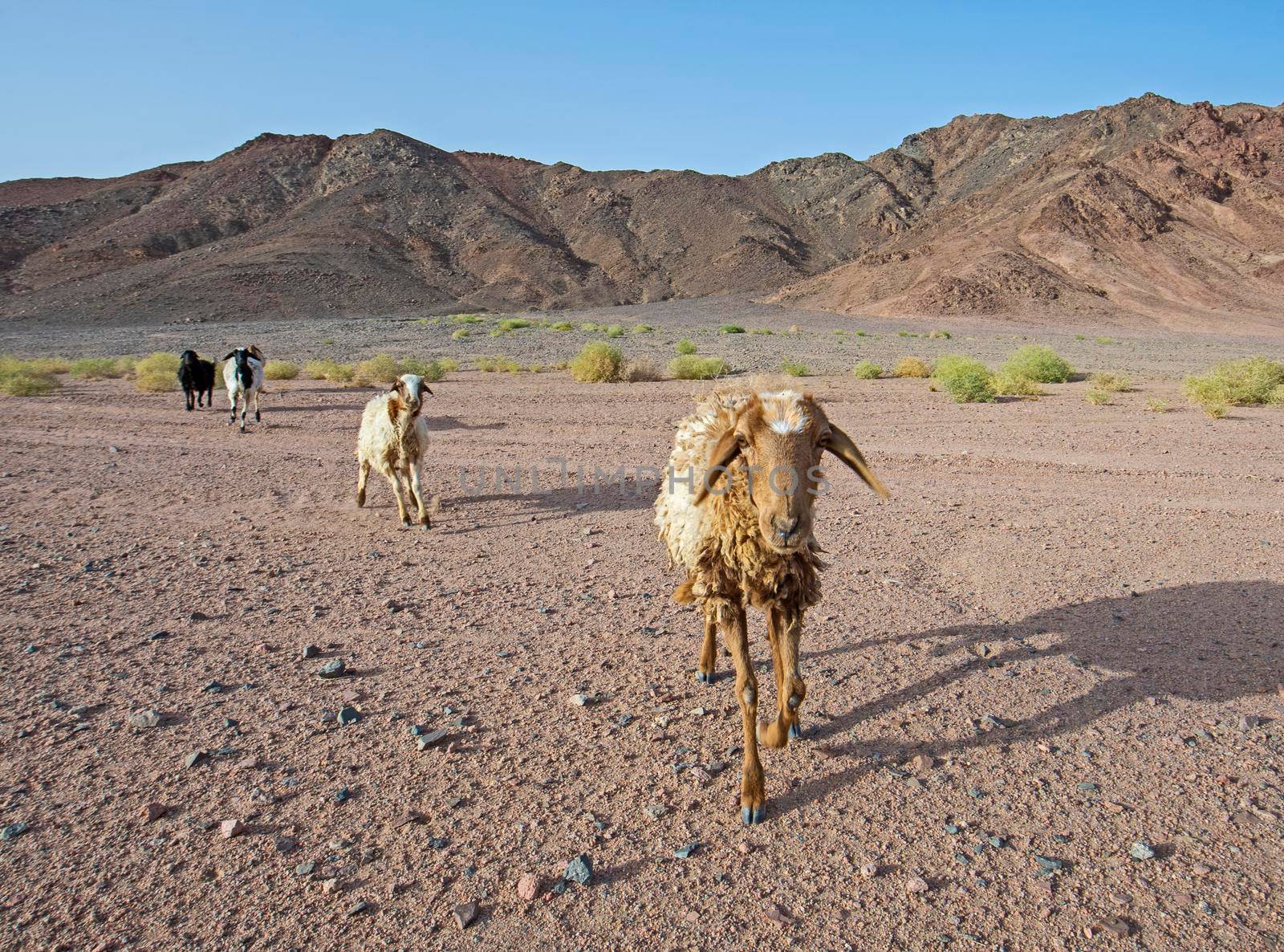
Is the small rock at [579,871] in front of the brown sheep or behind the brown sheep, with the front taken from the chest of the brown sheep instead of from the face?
in front

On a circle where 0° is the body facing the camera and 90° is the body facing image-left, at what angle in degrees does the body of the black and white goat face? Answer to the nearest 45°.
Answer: approximately 0°

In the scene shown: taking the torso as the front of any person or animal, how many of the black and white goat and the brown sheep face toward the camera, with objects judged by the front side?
2

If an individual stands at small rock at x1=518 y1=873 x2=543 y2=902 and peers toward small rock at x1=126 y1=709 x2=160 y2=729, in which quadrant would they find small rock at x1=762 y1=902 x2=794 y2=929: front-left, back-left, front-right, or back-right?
back-right

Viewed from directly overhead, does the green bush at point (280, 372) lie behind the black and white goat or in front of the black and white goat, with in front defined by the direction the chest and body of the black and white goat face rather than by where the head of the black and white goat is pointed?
behind

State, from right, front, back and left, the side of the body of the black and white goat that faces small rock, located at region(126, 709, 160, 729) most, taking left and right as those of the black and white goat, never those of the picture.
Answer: front

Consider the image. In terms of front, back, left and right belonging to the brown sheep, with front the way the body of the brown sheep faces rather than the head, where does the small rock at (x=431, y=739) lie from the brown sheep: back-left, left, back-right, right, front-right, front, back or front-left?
right

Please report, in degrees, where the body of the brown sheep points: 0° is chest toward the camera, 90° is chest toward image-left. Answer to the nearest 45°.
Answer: approximately 0°
